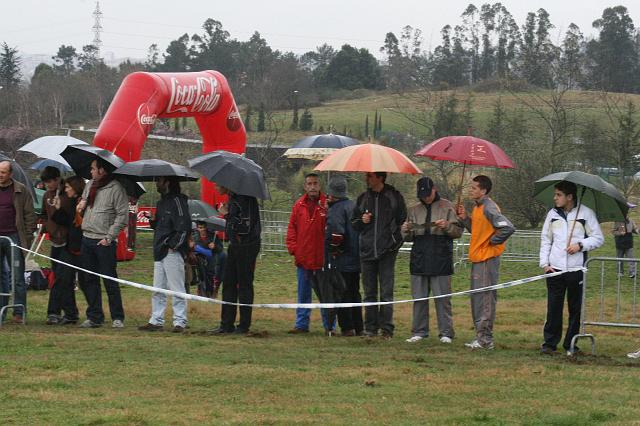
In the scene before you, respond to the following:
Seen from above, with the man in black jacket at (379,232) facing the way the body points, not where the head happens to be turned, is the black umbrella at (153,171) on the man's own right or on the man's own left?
on the man's own right

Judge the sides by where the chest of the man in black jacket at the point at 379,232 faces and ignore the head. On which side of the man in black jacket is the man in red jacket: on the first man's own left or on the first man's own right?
on the first man's own right

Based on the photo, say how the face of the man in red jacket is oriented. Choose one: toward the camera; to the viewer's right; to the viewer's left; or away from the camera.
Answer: toward the camera

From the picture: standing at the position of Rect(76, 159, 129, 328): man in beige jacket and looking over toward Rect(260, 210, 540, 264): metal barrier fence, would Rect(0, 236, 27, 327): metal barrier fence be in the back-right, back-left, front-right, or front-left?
back-left

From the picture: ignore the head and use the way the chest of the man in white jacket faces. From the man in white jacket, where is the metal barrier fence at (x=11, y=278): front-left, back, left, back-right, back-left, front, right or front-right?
front-right

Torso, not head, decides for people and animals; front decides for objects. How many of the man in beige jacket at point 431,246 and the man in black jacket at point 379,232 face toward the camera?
2

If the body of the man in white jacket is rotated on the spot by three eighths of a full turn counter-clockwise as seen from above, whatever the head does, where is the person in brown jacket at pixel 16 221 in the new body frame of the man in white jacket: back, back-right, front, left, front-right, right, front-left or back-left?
back

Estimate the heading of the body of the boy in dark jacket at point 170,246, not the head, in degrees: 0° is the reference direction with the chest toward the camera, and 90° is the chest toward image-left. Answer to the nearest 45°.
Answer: approximately 45°

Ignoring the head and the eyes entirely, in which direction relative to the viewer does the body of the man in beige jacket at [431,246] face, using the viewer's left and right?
facing the viewer

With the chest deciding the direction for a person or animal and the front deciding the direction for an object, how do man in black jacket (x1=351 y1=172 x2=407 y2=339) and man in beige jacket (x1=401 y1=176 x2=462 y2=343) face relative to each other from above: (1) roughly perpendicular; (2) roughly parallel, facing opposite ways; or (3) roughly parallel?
roughly parallel

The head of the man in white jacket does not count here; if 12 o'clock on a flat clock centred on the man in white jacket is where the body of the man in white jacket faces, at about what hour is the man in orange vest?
The man in orange vest is roughly at 2 o'clock from the man in white jacket.

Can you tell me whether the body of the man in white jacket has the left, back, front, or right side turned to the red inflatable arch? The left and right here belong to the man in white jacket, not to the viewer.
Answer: right

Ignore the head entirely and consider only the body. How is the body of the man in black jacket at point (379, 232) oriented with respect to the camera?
toward the camera

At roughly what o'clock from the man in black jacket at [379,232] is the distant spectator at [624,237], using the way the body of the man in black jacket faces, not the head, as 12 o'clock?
The distant spectator is roughly at 7 o'clock from the man in black jacket.
